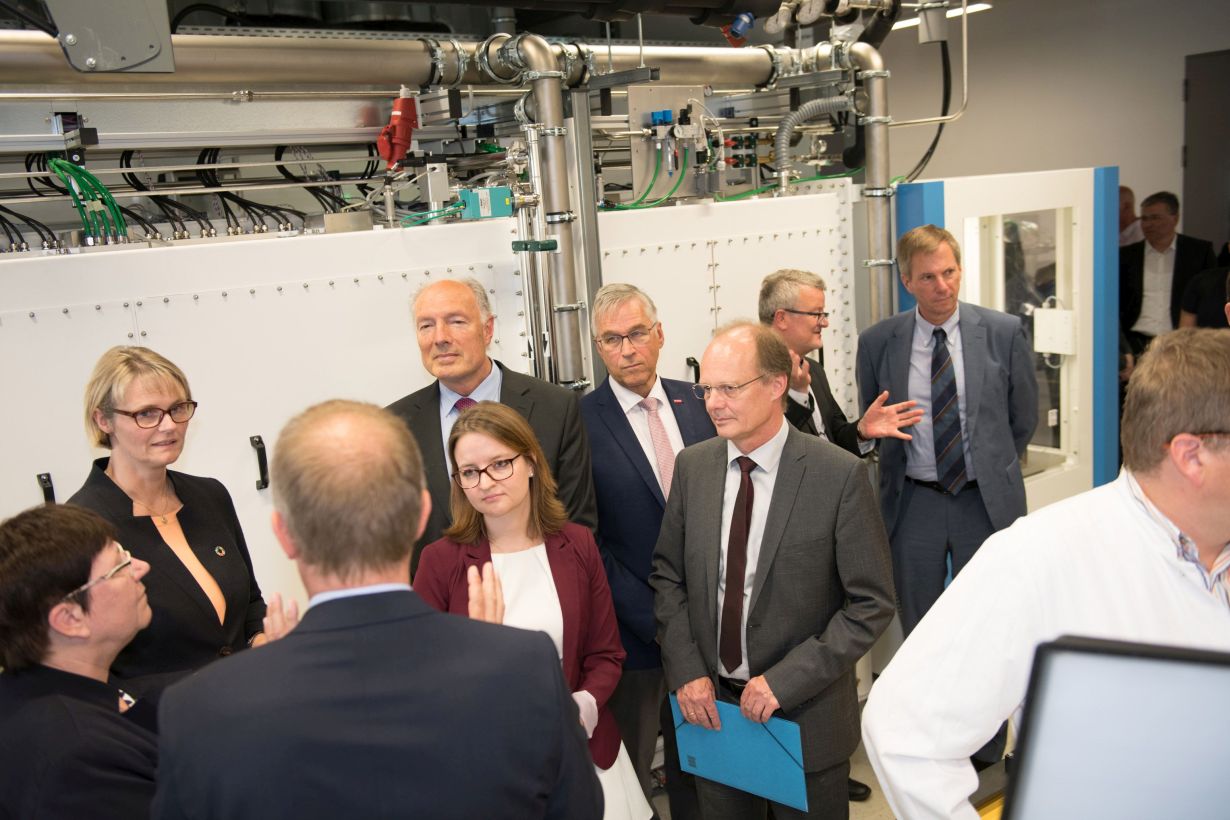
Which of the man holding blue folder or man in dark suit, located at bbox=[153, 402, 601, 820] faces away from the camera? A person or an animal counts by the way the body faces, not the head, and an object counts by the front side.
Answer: the man in dark suit

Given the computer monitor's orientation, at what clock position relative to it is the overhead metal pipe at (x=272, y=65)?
The overhead metal pipe is roughly at 4 o'clock from the computer monitor.

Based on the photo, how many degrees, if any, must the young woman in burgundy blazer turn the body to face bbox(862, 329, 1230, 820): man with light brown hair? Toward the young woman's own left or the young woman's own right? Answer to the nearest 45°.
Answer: approximately 90° to the young woman's own left

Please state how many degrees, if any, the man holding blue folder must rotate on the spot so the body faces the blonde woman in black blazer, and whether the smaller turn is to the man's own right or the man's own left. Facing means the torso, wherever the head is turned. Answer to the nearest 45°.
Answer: approximately 45° to the man's own right

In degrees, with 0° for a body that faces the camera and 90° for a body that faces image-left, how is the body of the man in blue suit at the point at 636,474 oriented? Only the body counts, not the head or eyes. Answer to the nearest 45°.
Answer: approximately 0°

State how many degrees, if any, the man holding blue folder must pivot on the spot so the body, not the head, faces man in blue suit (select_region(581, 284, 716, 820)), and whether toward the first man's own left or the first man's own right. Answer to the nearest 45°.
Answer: approximately 90° to the first man's own right

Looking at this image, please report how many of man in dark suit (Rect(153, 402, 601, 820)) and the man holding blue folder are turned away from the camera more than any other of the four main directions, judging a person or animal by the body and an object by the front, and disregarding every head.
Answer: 1

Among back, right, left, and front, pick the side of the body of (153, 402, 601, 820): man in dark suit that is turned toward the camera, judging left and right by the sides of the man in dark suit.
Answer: back

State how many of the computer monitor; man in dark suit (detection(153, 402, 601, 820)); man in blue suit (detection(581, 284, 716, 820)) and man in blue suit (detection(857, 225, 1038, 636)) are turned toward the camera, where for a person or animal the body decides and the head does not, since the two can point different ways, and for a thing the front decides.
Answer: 3
